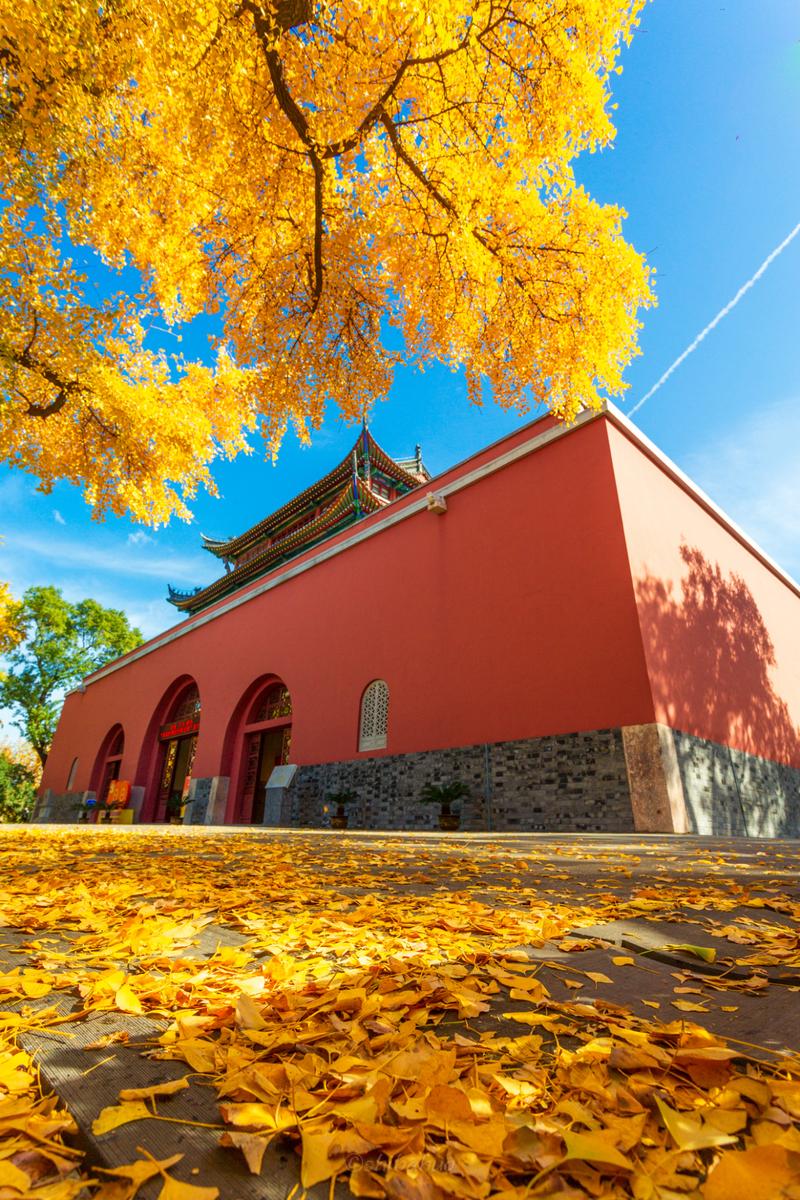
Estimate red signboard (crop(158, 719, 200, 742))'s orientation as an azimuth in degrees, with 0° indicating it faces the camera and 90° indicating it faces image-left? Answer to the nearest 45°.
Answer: approximately 45°

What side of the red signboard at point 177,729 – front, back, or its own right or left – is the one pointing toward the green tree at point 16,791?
right

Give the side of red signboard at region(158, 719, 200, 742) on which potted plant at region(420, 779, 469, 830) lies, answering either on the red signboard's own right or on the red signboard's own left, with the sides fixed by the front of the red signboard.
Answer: on the red signboard's own left

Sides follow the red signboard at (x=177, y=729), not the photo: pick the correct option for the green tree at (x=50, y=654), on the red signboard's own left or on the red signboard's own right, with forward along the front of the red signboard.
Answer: on the red signboard's own right

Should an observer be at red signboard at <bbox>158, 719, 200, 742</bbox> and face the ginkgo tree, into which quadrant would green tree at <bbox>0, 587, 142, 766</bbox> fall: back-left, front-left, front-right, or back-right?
back-right

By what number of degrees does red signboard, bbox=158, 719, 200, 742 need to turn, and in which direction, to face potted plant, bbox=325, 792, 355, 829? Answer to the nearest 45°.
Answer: approximately 45° to its left

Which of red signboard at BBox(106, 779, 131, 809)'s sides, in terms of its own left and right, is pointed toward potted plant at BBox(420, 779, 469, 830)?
left

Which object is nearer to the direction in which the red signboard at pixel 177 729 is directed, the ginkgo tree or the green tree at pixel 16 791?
the ginkgo tree

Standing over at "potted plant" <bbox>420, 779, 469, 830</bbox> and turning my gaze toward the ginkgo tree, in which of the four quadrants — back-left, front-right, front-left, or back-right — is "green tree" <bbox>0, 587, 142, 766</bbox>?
back-right

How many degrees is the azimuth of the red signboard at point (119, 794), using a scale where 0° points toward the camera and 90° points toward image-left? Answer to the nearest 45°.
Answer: approximately 45°

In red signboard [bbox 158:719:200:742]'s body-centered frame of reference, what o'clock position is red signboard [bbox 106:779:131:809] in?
red signboard [bbox 106:779:131:809] is roughly at 3 o'clock from red signboard [bbox 158:719:200:742].

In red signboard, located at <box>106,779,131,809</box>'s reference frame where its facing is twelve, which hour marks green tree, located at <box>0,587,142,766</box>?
The green tree is roughly at 4 o'clock from the red signboard.
